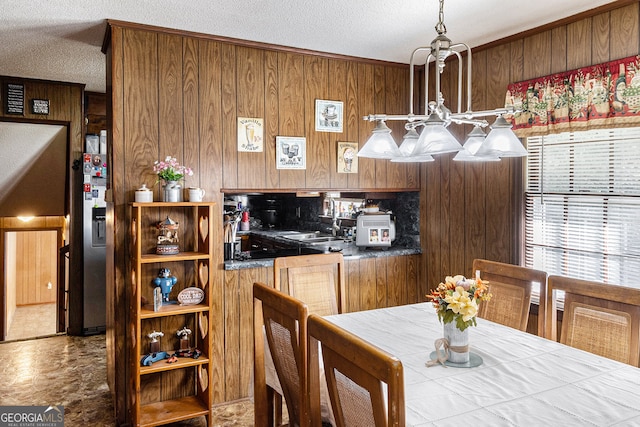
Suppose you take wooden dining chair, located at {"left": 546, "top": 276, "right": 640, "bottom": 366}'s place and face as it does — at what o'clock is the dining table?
The dining table is roughly at 11 o'clock from the wooden dining chair.

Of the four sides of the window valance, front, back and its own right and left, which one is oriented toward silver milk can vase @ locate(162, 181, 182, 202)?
front

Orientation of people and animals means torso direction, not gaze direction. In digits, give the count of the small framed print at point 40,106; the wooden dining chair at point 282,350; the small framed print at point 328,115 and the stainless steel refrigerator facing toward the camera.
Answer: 3

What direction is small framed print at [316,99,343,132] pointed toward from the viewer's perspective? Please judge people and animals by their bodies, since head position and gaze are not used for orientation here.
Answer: toward the camera

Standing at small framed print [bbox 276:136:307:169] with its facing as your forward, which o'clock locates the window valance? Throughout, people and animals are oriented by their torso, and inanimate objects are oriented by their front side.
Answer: The window valance is roughly at 10 o'clock from the small framed print.

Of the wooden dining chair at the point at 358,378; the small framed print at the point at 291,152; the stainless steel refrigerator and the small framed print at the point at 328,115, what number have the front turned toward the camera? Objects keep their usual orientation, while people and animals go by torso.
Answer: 3

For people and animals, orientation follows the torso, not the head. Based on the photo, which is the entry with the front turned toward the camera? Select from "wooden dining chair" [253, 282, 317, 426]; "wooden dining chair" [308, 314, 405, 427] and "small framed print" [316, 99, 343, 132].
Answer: the small framed print

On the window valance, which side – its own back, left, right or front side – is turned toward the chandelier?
front

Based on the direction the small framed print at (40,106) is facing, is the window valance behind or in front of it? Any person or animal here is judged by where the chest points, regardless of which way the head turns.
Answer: in front

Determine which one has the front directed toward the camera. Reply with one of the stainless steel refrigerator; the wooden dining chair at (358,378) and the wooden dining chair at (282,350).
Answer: the stainless steel refrigerator

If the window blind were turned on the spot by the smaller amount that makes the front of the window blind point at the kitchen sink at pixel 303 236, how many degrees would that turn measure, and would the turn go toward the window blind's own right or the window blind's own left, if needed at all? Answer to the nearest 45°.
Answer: approximately 45° to the window blind's own right

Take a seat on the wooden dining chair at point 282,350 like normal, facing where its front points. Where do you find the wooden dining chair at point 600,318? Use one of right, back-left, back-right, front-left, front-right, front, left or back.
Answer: front-right

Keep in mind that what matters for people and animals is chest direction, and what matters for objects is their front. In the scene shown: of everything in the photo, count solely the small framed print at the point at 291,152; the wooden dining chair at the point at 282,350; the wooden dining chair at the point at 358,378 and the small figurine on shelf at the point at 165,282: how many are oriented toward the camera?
2

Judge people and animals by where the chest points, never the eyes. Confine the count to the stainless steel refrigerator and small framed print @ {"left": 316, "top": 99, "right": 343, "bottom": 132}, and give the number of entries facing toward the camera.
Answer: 2
